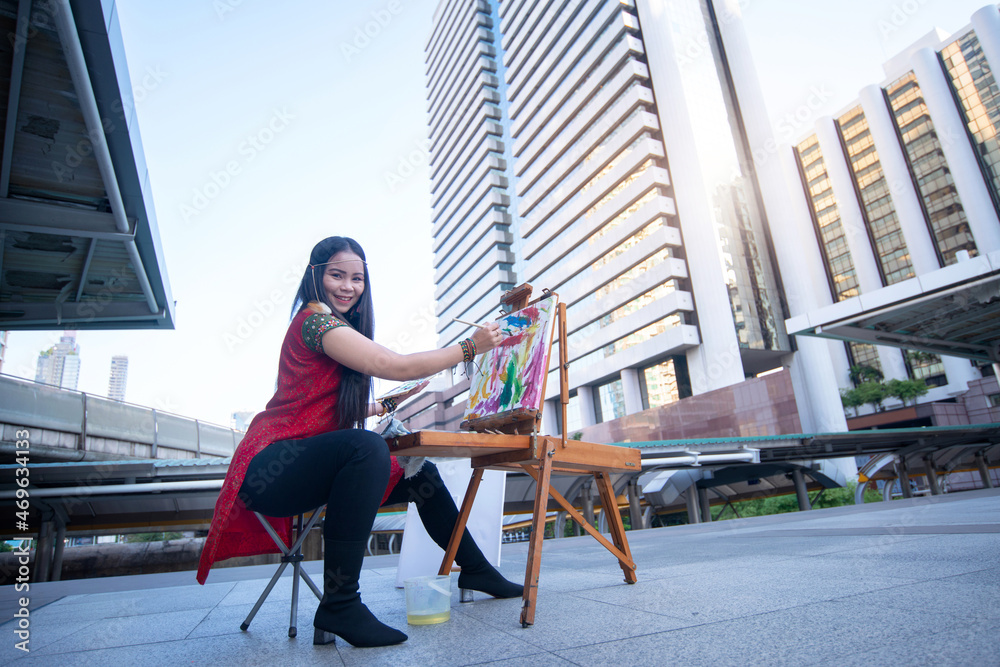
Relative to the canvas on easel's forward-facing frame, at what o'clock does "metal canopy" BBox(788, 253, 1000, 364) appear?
The metal canopy is roughly at 6 o'clock from the canvas on easel.

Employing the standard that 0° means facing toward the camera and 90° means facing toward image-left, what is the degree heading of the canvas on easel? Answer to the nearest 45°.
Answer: approximately 45°

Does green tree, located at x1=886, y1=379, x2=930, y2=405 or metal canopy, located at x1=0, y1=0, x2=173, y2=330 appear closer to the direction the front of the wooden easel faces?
the metal canopy

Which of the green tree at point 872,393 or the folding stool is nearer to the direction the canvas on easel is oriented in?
the folding stool

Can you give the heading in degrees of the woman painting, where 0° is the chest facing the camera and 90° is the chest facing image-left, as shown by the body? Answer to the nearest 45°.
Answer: approximately 270°

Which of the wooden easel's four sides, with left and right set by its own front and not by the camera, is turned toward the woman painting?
front

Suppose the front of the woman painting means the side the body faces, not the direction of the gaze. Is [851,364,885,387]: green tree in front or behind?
in front

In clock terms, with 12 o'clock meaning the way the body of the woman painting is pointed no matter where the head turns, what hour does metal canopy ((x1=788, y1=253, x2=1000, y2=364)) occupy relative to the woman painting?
The metal canopy is roughly at 11 o'clock from the woman painting.

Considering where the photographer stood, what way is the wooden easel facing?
facing the viewer and to the left of the viewer

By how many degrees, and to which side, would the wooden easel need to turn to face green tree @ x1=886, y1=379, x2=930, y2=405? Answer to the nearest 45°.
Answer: approximately 180°

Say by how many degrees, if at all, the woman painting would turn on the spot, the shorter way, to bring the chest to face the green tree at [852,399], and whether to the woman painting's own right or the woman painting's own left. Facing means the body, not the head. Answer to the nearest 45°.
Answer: approximately 45° to the woman painting's own left

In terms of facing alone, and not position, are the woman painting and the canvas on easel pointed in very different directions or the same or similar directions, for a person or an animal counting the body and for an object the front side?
very different directions

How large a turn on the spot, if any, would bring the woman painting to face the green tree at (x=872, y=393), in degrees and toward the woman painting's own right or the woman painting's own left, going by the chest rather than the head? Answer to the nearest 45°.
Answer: approximately 45° to the woman painting's own left

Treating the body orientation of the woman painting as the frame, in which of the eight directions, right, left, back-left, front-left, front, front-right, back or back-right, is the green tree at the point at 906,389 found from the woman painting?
front-left
